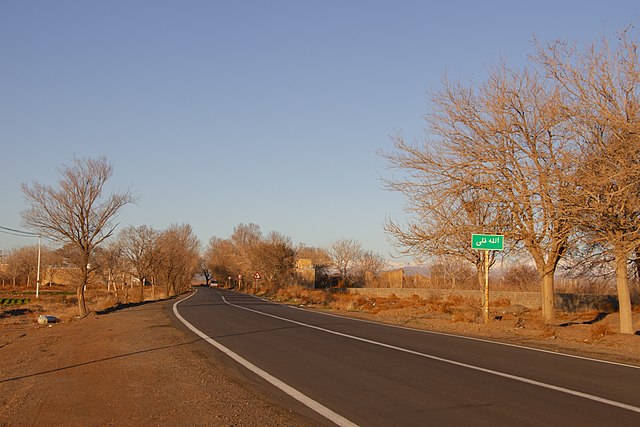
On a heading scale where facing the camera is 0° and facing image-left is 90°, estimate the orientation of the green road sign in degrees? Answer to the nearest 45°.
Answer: approximately 0°
